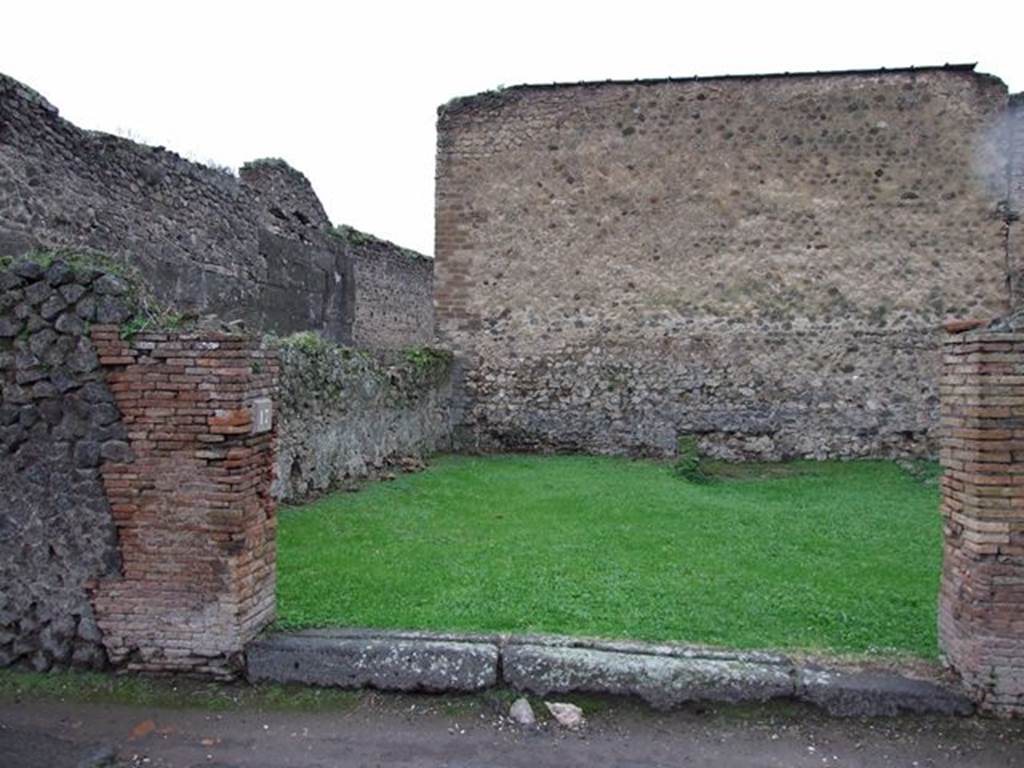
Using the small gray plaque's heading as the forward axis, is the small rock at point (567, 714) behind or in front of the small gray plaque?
in front

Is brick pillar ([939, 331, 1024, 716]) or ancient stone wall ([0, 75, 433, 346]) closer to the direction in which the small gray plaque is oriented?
the brick pillar

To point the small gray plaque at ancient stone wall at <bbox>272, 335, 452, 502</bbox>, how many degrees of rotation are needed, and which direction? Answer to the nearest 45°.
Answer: approximately 135° to its left

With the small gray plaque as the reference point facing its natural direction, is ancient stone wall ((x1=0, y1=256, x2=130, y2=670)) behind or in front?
behind

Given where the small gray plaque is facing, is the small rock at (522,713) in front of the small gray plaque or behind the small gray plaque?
in front

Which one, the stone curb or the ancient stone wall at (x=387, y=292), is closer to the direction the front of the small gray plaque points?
the stone curb

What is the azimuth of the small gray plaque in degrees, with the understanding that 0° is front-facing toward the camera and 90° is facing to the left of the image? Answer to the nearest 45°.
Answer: approximately 315°

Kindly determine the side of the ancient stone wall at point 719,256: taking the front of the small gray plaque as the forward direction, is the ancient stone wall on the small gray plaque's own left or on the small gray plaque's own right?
on the small gray plaque's own left
